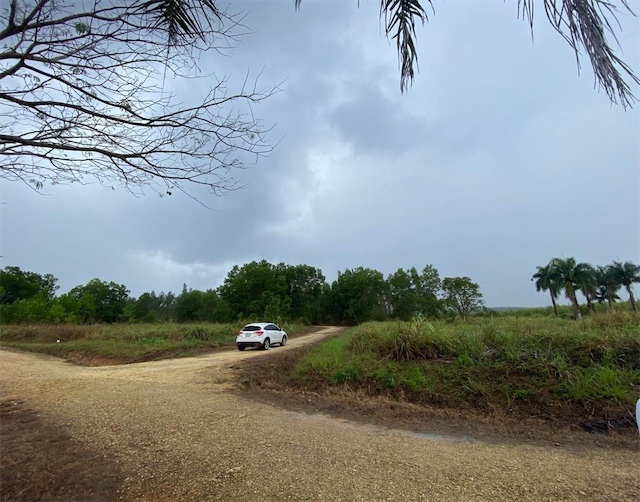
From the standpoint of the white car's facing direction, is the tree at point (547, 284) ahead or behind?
ahead

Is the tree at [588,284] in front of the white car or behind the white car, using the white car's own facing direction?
in front

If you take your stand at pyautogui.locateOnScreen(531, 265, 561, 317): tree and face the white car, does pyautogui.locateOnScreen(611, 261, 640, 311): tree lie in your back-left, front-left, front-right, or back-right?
back-left

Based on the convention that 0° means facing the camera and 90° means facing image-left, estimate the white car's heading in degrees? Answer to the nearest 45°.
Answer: approximately 225°
